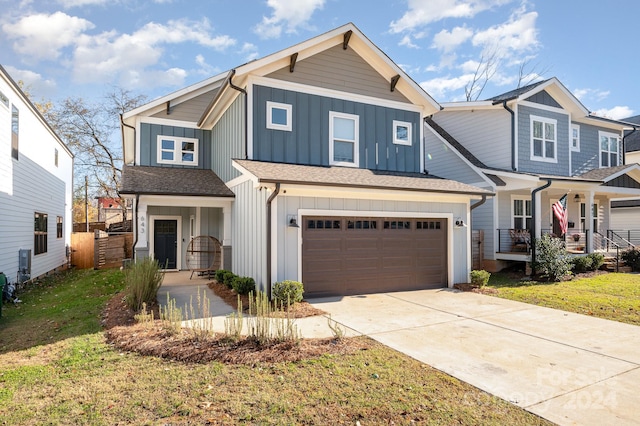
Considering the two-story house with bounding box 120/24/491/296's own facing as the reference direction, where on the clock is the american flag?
The american flag is roughly at 10 o'clock from the two-story house.

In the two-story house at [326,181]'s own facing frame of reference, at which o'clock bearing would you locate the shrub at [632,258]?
The shrub is roughly at 10 o'clock from the two-story house.

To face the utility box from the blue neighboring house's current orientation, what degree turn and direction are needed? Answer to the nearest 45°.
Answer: approximately 90° to its right

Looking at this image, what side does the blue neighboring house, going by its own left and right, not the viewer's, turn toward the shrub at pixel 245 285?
right

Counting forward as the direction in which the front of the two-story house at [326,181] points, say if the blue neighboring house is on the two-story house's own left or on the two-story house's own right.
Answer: on the two-story house's own left

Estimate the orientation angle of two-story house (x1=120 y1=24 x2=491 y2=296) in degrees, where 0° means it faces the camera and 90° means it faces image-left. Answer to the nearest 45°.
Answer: approximately 315°

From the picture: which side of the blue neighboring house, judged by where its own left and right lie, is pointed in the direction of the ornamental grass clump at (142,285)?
right

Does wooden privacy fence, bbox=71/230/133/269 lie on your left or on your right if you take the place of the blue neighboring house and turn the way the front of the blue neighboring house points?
on your right

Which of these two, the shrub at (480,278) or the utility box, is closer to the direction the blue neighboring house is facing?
the shrub

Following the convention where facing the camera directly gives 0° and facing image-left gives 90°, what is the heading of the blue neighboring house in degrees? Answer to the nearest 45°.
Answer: approximately 315°

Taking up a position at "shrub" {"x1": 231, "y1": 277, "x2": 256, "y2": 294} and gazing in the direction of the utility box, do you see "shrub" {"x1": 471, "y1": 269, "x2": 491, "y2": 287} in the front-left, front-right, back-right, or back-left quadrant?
back-right
